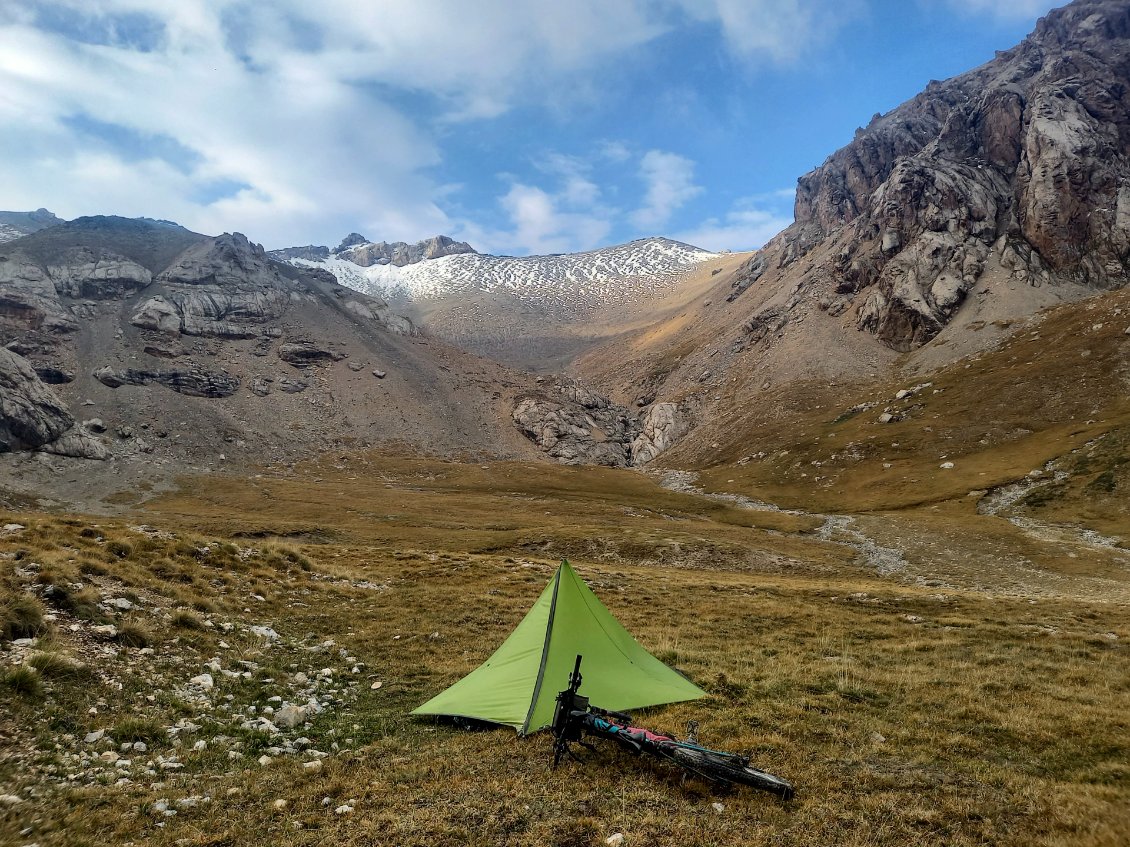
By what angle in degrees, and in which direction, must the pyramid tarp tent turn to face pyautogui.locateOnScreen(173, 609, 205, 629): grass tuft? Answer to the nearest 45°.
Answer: approximately 90° to its right

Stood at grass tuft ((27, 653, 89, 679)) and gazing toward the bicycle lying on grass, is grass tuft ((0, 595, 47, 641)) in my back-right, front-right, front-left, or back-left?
back-left

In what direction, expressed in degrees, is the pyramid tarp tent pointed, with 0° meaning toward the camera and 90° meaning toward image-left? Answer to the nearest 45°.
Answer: approximately 0°

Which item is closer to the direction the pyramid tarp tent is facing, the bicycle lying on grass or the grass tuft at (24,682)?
the bicycle lying on grass

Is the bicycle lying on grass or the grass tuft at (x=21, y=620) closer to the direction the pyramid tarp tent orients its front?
the bicycle lying on grass

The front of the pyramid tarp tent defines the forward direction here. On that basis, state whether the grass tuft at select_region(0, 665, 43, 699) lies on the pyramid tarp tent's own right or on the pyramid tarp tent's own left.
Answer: on the pyramid tarp tent's own right

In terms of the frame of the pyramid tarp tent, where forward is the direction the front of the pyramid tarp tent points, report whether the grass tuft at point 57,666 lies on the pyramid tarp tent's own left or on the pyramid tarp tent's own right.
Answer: on the pyramid tarp tent's own right

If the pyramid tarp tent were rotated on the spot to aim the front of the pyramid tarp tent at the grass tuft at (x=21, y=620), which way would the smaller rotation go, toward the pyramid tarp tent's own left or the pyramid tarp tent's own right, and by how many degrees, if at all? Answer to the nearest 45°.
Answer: approximately 90° to the pyramid tarp tent's own right

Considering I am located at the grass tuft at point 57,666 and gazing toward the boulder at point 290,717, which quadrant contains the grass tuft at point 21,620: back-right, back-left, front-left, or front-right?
back-left

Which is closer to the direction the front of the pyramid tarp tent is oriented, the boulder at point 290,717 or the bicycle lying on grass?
the bicycle lying on grass
